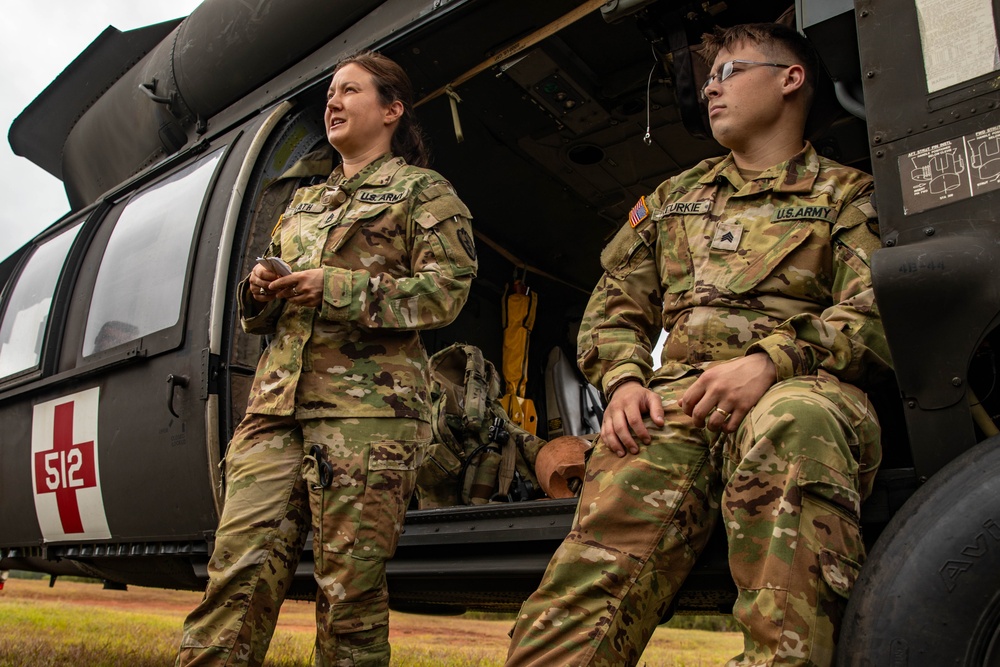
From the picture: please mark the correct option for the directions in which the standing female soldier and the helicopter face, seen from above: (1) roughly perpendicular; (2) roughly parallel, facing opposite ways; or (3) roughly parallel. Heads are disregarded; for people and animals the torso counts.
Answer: roughly perpendicular

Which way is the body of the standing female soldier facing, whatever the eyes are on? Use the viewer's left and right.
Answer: facing the viewer and to the left of the viewer
